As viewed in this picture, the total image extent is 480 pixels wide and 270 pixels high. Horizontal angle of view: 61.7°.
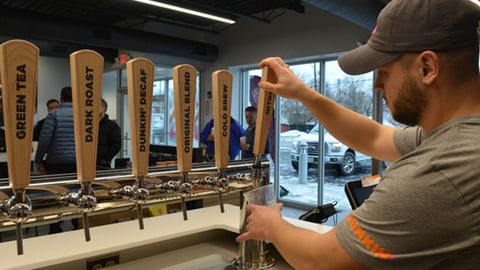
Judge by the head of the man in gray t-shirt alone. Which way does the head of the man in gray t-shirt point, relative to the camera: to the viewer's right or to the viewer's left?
to the viewer's left

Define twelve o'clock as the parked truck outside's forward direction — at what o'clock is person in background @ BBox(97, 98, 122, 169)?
The person in background is roughly at 12 o'clock from the parked truck outside.

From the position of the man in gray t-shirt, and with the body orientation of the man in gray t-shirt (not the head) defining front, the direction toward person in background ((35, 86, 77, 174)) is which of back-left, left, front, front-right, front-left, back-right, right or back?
front-right

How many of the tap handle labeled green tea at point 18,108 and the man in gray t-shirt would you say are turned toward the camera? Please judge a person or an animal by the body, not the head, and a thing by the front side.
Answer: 1

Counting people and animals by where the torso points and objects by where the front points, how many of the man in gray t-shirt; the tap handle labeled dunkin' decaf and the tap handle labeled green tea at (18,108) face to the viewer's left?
1

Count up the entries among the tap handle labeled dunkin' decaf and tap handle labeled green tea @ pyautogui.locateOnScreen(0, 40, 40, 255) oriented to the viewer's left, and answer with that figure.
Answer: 0

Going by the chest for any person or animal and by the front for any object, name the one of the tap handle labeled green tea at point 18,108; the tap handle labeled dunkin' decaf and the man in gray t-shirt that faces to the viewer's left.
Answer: the man in gray t-shirt

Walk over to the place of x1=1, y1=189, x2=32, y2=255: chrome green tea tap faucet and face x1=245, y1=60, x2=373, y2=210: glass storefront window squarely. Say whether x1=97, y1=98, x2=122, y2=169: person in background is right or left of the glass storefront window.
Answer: left

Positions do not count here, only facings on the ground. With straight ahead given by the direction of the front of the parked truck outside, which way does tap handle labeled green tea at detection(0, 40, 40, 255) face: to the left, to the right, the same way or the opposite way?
to the left

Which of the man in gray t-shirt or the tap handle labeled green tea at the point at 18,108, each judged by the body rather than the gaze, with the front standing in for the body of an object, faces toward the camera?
the tap handle labeled green tea

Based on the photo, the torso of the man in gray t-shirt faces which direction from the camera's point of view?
to the viewer's left

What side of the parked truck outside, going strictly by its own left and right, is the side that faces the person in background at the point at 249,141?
front

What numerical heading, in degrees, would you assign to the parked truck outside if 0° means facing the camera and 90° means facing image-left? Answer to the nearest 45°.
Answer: approximately 45°

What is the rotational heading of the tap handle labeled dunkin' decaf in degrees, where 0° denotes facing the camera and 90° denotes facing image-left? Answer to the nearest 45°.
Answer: approximately 315°

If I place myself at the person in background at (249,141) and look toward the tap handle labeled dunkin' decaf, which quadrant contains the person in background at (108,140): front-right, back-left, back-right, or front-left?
front-right

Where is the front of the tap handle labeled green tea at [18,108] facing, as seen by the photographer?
facing the viewer

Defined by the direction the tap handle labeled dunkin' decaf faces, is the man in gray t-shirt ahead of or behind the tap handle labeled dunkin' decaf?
ahead

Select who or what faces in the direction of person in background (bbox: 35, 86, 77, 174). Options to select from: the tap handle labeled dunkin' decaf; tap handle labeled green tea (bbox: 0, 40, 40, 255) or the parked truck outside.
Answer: the parked truck outside
